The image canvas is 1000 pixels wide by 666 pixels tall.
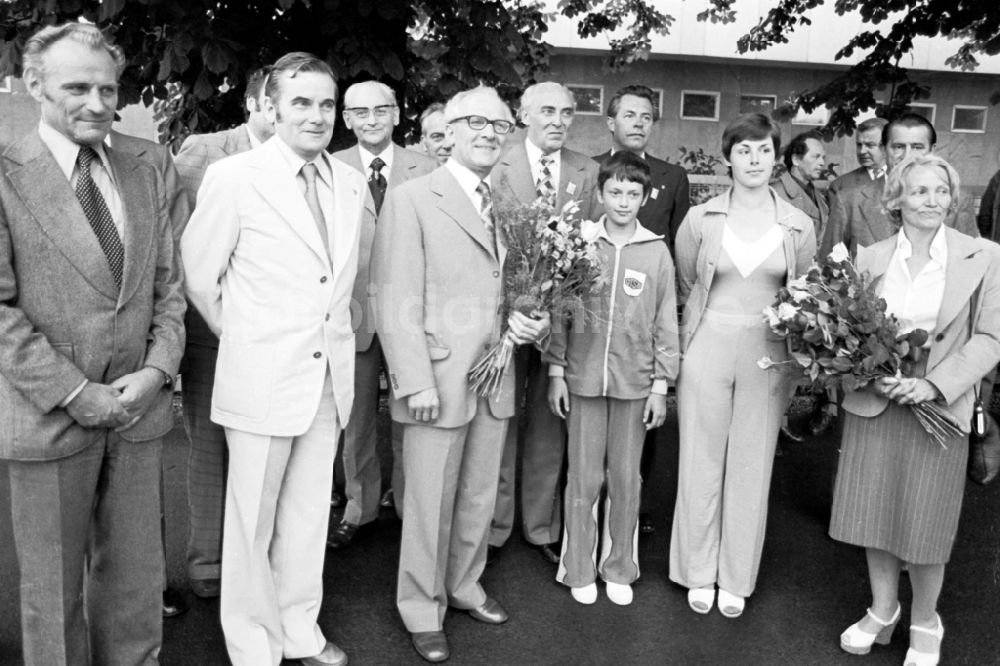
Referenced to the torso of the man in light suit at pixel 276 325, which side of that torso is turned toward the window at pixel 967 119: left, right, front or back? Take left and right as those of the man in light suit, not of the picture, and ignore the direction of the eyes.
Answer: left

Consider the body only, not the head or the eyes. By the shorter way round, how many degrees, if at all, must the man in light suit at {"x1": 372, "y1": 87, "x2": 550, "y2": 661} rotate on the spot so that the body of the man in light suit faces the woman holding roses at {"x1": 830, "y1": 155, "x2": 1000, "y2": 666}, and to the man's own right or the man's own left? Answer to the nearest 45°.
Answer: approximately 45° to the man's own left

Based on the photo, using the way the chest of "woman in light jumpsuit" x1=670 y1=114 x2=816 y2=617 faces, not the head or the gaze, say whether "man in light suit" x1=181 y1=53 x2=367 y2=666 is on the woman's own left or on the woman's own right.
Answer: on the woman's own right

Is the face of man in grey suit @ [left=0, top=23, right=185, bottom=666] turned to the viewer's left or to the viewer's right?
to the viewer's right

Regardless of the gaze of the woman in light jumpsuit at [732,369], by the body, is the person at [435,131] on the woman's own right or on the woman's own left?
on the woman's own right

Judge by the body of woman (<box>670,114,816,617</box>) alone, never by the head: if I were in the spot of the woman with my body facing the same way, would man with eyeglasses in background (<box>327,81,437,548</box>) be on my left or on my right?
on my right

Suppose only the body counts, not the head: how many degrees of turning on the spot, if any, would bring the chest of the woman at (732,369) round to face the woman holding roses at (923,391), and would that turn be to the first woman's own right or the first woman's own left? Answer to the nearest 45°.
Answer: approximately 90° to the first woman's own left
